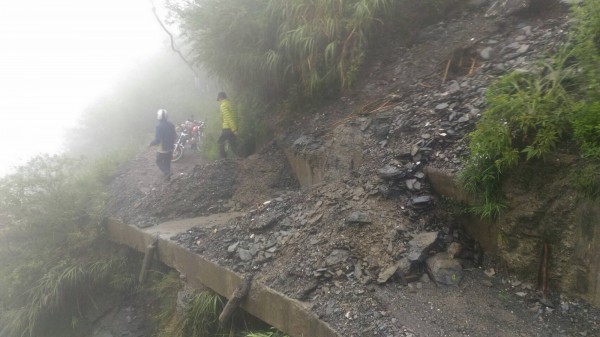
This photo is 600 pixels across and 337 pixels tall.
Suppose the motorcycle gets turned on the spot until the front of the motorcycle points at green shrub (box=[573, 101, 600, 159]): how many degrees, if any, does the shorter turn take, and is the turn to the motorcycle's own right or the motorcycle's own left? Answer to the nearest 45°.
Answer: approximately 45° to the motorcycle's own left

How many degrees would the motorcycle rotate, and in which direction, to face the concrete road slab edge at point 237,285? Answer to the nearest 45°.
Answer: approximately 45° to its left

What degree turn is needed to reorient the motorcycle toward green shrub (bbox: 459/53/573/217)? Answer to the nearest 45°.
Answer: approximately 45° to its left

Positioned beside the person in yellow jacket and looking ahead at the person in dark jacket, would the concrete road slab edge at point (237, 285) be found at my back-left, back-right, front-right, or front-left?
front-left

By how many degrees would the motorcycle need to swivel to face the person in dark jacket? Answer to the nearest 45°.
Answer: approximately 45° to its left

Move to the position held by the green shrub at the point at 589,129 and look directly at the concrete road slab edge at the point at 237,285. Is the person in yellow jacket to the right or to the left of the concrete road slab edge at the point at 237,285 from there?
right

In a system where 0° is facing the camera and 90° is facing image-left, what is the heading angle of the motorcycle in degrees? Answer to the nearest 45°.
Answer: approximately 45°

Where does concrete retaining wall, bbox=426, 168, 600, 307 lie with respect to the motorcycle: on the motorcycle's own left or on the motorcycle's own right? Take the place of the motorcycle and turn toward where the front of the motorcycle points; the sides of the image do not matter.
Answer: on the motorcycle's own left
